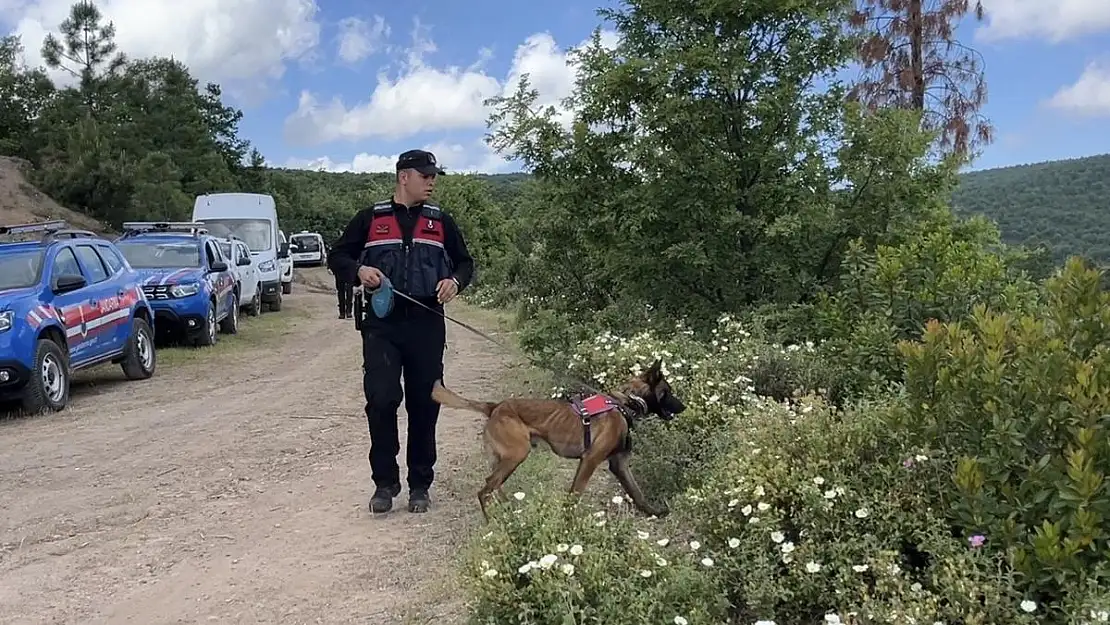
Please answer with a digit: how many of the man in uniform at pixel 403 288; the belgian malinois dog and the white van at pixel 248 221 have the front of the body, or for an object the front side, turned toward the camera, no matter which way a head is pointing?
2

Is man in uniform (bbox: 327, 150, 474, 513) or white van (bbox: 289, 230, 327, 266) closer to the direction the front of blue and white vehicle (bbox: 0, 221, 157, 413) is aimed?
the man in uniform

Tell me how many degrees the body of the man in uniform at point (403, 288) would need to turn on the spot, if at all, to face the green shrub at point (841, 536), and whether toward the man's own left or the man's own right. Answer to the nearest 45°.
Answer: approximately 45° to the man's own left

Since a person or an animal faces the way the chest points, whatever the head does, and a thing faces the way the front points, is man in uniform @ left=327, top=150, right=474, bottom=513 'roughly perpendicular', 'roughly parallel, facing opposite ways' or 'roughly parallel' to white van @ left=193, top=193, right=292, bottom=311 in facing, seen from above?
roughly parallel

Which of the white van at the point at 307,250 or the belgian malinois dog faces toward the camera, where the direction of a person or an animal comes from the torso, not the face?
the white van

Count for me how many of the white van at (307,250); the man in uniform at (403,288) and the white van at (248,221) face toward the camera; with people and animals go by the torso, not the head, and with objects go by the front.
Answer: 3

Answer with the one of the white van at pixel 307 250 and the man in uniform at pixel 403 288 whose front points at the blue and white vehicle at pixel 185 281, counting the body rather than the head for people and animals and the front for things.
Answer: the white van

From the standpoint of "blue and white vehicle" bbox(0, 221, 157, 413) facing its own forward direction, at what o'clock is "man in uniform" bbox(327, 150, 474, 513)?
The man in uniform is roughly at 10 o'clock from the blue and white vehicle.

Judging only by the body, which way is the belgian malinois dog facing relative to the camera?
to the viewer's right

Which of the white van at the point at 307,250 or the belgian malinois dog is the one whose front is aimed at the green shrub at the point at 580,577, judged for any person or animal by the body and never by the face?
the white van

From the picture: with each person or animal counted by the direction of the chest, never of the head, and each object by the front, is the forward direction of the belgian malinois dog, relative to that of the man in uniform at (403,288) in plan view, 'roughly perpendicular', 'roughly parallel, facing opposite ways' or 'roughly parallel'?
roughly perpendicular

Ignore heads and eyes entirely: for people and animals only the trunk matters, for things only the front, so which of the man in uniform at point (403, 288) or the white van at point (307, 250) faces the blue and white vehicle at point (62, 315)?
the white van

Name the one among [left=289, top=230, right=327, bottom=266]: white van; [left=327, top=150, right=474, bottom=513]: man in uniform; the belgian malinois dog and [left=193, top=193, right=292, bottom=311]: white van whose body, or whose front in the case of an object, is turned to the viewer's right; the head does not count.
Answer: the belgian malinois dog

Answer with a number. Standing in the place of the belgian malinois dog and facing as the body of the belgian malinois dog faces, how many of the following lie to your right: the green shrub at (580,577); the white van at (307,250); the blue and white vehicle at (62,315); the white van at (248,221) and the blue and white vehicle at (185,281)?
1

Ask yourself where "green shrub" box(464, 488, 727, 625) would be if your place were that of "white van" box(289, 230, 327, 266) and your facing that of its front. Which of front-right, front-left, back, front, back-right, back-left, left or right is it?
front

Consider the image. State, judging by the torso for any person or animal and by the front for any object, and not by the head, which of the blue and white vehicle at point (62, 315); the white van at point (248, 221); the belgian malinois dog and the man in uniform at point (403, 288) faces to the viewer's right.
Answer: the belgian malinois dog

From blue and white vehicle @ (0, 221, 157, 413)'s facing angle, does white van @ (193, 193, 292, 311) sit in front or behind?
behind

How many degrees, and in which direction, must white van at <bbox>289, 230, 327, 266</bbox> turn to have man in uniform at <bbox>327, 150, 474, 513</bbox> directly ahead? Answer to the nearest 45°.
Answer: approximately 180°
